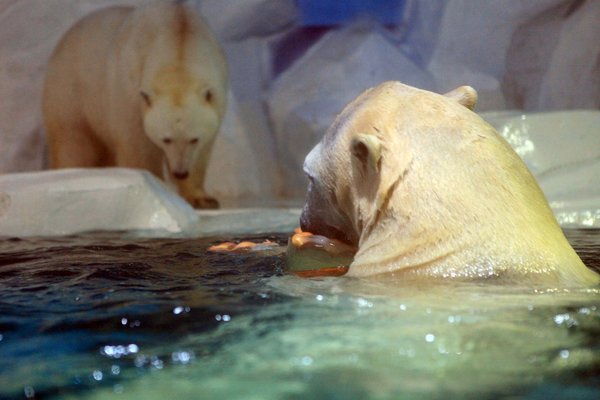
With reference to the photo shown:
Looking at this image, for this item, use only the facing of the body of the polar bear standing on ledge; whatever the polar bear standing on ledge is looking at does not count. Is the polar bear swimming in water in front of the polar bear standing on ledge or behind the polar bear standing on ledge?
in front

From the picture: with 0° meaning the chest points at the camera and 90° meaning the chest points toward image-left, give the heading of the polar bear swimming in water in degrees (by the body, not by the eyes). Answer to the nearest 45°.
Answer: approximately 135°

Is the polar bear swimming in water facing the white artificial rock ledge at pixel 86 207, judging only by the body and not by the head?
yes

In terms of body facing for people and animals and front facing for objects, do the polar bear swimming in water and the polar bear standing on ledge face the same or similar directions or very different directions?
very different directions
